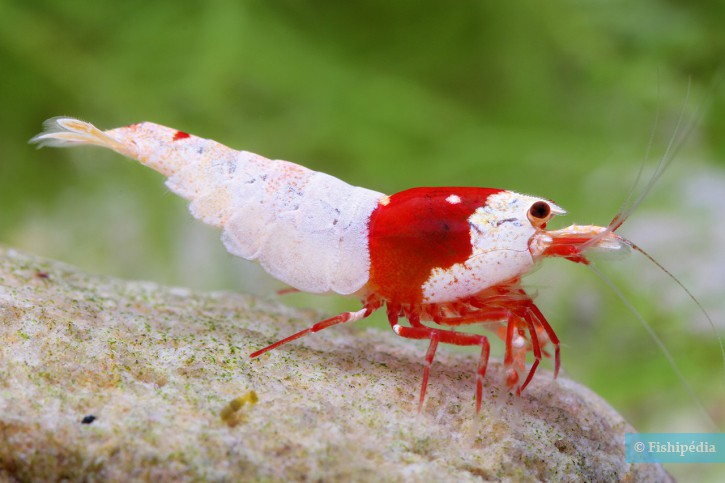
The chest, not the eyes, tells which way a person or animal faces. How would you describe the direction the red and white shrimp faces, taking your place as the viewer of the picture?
facing to the right of the viewer
